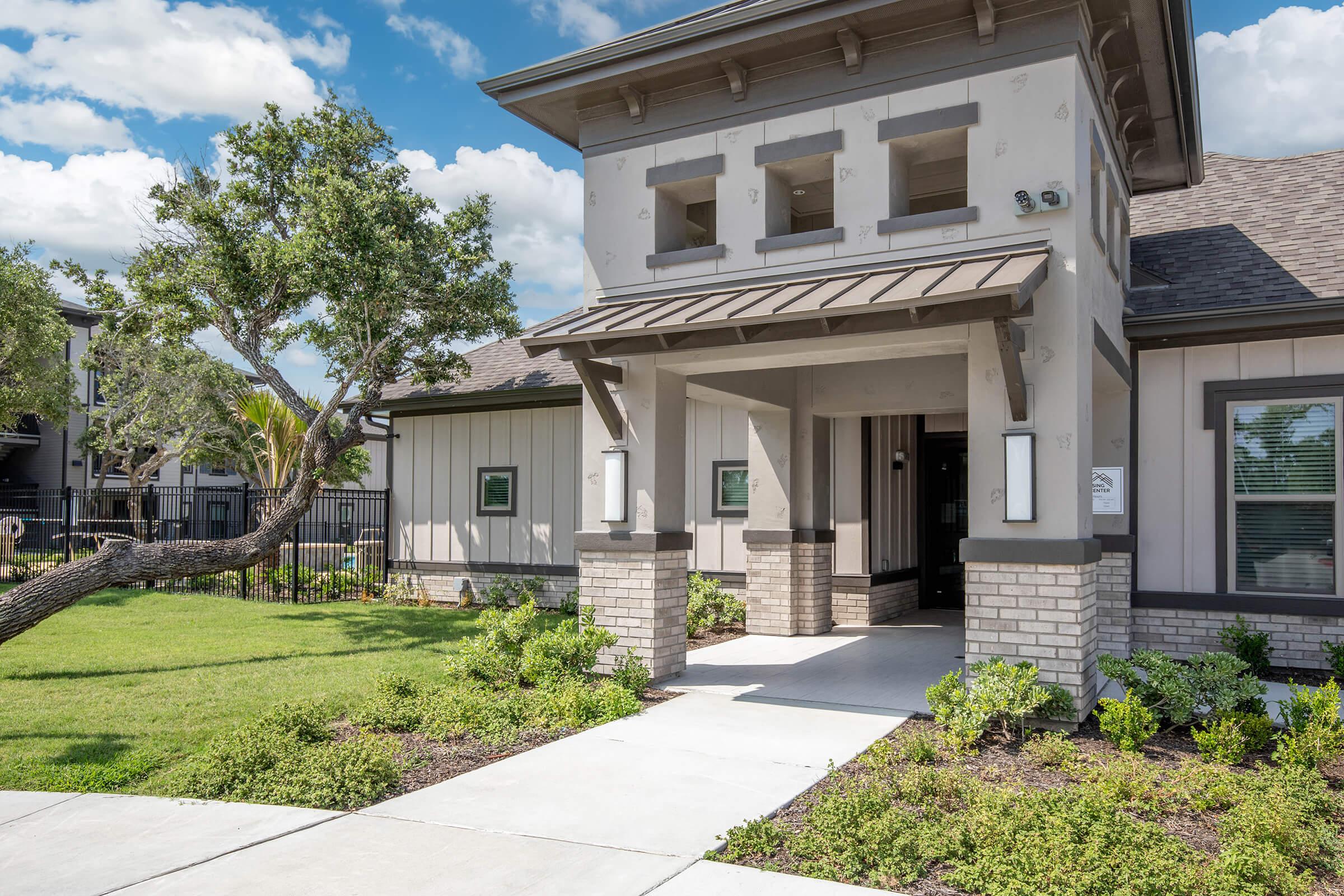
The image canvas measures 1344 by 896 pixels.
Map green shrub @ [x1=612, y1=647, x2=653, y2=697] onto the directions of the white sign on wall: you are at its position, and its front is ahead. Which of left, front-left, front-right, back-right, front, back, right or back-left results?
front-right

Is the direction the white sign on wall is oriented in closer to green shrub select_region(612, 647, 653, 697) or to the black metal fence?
the green shrub

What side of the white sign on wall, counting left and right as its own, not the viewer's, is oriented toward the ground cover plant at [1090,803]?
front

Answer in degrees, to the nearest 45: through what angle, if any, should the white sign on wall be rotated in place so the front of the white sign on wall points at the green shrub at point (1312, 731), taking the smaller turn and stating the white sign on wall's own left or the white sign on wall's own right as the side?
0° — it already faces it

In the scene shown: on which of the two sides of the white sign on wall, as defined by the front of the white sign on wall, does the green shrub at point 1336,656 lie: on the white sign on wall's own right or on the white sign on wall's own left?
on the white sign on wall's own left

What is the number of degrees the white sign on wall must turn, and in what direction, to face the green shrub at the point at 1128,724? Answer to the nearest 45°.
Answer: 0° — it already faces it

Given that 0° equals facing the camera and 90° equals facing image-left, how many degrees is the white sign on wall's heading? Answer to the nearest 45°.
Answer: approximately 0°

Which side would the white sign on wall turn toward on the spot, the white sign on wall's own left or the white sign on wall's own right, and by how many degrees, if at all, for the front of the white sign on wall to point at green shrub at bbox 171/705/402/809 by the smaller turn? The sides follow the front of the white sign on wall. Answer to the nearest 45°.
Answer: approximately 45° to the white sign on wall's own right

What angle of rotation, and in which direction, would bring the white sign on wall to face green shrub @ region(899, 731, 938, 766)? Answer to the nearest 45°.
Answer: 0° — it already faces it
